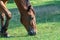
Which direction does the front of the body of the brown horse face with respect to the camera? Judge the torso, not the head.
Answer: to the viewer's right
